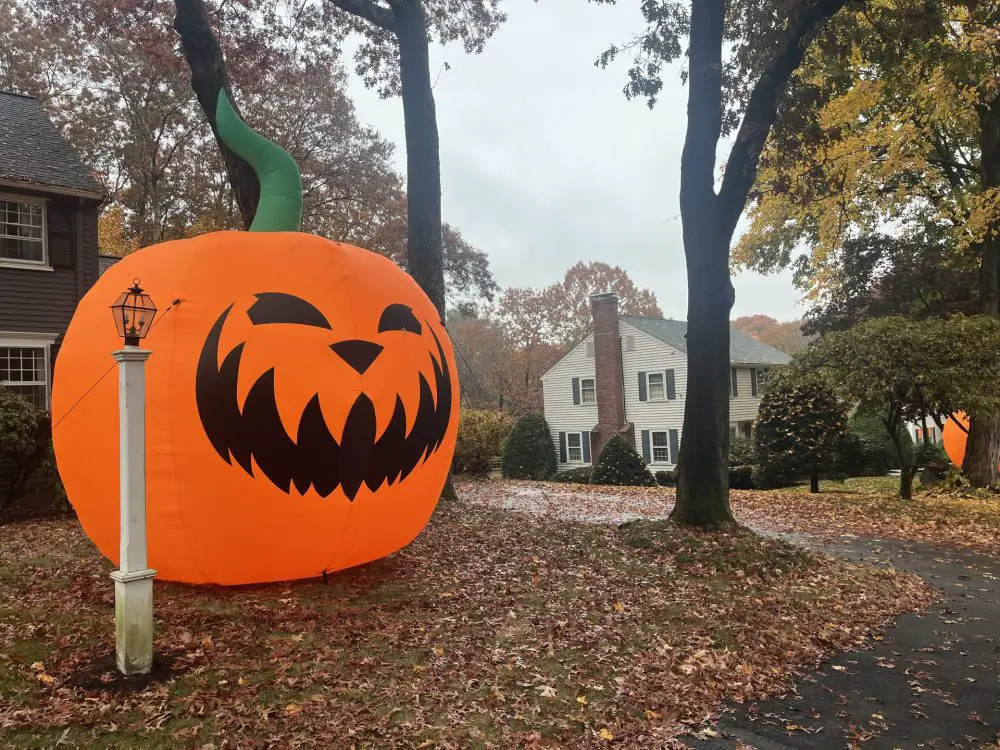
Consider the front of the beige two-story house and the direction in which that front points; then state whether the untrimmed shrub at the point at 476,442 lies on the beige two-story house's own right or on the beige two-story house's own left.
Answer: on the beige two-story house's own right

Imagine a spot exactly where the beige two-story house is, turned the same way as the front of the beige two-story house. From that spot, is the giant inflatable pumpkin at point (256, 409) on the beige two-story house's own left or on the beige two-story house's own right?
on the beige two-story house's own right

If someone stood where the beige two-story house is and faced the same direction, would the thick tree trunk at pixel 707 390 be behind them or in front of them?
in front

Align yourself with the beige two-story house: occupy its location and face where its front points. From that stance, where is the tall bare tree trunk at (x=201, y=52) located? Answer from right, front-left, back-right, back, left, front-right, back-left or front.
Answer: front-right

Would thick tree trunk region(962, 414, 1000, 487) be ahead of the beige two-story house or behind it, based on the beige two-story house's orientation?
ahead

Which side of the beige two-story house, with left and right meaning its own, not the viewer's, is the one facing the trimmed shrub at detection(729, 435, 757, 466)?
front

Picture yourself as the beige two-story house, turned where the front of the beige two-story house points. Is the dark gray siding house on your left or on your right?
on your right

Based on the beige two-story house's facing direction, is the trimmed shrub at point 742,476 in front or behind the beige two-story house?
in front

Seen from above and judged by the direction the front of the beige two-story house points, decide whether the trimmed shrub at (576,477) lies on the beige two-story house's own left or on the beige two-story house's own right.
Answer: on the beige two-story house's own right

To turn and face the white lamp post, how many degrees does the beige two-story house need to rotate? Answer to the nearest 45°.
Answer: approximately 45° to its right

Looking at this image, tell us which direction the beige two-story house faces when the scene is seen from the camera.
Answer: facing the viewer and to the right of the viewer
